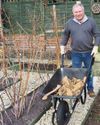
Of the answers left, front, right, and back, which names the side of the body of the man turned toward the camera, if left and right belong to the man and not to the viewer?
front

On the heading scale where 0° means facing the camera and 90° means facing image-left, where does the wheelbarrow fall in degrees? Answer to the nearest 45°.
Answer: approximately 45°
